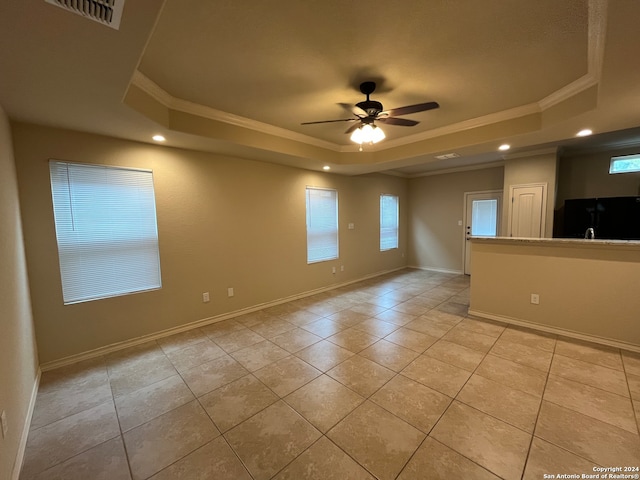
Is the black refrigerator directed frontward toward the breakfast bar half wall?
yes

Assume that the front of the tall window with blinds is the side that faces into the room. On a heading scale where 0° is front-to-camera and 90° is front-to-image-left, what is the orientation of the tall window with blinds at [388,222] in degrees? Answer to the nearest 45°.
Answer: approximately 315°

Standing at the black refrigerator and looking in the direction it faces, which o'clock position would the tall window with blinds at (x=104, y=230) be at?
The tall window with blinds is roughly at 1 o'clock from the black refrigerator.

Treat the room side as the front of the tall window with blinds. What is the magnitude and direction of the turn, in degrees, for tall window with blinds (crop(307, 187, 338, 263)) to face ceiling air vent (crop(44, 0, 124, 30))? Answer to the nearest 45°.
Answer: approximately 45° to its right

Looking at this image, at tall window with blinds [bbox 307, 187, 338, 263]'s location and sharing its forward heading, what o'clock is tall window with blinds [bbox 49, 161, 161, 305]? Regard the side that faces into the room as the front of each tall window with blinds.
tall window with blinds [bbox 49, 161, 161, 305] is roughly at 3 o'clock from tall window with blinds [bbox 307, 187, 338, 263].

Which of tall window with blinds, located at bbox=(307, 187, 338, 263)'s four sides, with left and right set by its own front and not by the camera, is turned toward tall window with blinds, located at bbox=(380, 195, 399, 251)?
left

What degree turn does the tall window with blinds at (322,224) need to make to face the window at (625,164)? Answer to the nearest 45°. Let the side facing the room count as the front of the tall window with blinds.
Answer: approximately 45° to its left

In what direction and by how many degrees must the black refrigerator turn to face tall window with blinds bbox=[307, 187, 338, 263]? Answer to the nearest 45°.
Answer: approximately 45° to its right
